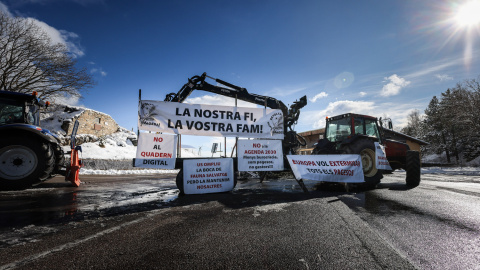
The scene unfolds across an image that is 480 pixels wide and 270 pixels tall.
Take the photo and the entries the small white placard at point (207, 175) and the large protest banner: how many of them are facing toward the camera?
2

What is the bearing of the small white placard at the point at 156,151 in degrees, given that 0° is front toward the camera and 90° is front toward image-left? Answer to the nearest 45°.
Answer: approximately 0°

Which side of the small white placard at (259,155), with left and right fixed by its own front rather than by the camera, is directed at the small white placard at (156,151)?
right

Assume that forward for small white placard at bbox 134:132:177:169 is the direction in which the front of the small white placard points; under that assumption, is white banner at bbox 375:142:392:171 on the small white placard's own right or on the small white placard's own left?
on the small white placard's own left

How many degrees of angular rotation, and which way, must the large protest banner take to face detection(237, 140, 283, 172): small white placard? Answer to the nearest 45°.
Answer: approximately 90° to its left

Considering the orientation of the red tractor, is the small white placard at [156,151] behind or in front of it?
behind

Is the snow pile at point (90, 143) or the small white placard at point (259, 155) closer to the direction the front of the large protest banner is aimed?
the small white placard

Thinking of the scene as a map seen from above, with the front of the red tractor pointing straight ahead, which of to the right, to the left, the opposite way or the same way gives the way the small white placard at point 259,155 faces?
to the right
